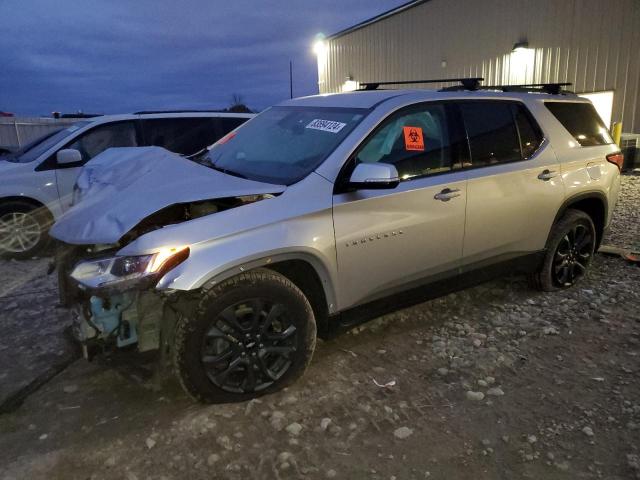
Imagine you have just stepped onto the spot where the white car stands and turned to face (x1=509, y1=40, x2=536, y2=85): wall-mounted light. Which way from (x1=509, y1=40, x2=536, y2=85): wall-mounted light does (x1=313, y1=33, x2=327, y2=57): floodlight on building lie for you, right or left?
left

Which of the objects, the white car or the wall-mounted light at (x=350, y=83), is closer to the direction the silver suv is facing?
the white car

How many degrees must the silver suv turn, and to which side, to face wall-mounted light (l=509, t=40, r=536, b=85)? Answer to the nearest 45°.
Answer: approximately 180°

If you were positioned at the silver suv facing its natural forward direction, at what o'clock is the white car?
The white car is roughly at 3 o'clock from the silver suv.

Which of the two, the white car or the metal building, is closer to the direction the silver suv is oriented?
the white car

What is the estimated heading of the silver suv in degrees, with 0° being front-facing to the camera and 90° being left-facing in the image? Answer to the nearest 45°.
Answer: approximately 45°

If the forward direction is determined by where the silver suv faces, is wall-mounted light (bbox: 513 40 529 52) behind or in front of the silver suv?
behind

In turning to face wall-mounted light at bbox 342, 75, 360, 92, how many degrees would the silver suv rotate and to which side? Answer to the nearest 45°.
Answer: approximately 135° to its right
